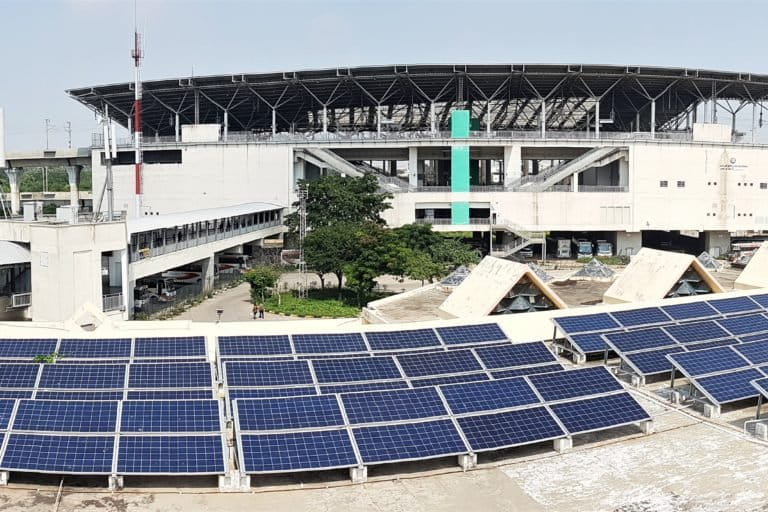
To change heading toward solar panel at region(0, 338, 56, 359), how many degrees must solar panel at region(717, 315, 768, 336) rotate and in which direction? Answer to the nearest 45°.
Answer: approximately 90° to its right

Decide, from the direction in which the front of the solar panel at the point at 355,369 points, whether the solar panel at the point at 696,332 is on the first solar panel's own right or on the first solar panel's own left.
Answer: on the first solar panel's own left

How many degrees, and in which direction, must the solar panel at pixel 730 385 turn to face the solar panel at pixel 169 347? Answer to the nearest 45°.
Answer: approximately 90° to its right

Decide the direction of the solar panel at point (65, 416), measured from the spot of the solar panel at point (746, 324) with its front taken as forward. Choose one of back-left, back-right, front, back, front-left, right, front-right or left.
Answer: right

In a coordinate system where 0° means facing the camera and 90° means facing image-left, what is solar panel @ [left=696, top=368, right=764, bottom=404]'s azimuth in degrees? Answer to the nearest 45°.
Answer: approximately 315°

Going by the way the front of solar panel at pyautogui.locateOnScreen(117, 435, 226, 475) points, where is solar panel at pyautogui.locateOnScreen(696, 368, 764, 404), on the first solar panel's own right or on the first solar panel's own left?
on the first solar panel's own left

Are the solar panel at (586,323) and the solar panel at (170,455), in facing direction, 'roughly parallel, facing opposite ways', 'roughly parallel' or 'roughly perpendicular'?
roughly parallel

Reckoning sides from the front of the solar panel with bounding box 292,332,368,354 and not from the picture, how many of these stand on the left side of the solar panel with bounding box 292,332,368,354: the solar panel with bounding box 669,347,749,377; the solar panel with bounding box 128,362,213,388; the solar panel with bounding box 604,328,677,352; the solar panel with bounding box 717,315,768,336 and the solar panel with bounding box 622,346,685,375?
4

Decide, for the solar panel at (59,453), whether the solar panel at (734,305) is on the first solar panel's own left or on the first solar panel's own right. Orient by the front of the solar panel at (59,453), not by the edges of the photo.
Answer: on the first solar panel's own left

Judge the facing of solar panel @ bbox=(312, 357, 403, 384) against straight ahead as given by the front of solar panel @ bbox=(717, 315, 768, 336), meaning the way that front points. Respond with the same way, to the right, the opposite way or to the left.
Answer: the same way

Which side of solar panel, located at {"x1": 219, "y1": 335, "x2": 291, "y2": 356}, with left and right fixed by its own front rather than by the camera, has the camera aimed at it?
front

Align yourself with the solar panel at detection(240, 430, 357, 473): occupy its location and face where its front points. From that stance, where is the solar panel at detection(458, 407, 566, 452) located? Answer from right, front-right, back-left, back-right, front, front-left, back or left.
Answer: left

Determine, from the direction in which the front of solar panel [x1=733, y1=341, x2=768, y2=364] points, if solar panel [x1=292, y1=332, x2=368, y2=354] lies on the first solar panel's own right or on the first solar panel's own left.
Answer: on the first solar panel's own right

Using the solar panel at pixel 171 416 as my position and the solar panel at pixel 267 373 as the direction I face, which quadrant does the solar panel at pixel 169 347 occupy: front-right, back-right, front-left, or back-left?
front-left

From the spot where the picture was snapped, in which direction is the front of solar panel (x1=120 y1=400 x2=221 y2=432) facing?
facing the viewer

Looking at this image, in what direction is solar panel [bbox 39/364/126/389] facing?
toward the camera

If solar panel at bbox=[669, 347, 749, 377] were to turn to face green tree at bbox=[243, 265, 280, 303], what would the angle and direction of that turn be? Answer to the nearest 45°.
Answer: approximately 180°

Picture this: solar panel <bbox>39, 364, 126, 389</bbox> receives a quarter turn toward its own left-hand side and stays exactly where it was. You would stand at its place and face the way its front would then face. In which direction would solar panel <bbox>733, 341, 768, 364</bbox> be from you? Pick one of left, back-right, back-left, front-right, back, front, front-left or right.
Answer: front

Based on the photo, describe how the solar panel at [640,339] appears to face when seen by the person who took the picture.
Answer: facing the viewer and to the right of the viewer

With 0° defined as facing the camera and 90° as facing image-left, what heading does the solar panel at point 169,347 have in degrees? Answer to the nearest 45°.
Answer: approximately 0°

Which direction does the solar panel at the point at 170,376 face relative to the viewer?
toward the camera

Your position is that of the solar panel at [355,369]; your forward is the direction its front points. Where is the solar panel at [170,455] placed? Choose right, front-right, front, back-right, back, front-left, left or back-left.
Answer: front-right

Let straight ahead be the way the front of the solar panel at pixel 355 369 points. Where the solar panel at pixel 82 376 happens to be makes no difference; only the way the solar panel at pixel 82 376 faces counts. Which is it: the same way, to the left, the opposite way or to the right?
the same way
